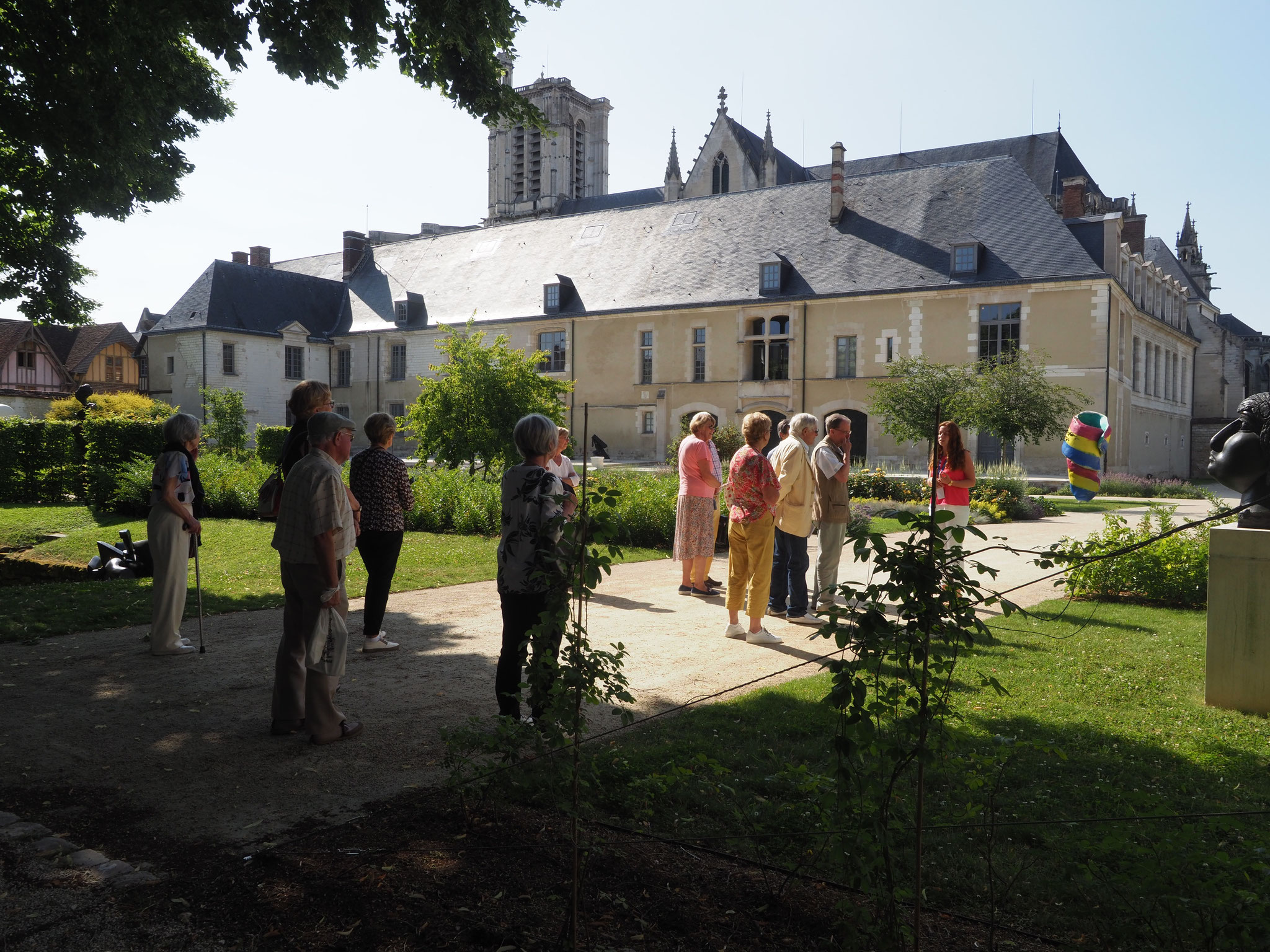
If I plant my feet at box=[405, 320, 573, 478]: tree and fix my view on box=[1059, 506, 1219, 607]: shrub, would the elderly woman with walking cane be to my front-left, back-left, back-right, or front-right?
front-right

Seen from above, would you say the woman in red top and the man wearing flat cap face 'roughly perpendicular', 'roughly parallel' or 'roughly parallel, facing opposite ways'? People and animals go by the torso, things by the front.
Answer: roughly parallel, facing opposite ways

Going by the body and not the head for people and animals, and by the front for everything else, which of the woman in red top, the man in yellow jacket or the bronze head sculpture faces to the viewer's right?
the man in yellow jacket

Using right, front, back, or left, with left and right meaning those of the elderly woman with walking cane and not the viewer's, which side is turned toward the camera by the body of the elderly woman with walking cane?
right

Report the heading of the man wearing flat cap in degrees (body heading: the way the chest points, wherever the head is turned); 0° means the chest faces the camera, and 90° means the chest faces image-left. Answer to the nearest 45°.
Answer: approximately 270°

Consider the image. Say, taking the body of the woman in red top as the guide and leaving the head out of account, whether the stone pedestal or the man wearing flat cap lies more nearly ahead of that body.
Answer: the man wearing flat cap

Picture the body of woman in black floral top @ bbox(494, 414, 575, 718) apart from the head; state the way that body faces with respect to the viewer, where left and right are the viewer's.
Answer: facing away from the viewer and to the right of the viewer

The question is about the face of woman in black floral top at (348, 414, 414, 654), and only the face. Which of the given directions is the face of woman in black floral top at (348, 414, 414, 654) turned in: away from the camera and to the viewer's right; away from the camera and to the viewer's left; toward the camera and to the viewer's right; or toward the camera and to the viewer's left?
away from the camera and to the viewer's right

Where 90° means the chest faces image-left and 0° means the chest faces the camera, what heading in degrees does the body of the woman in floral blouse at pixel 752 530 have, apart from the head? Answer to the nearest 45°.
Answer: approximately 225°

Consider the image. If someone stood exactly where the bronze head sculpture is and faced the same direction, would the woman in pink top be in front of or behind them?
in front

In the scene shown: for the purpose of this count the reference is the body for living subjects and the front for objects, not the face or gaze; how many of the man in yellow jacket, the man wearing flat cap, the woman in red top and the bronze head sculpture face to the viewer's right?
2

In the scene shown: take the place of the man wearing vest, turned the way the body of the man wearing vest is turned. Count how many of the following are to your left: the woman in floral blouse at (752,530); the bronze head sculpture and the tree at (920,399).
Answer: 1

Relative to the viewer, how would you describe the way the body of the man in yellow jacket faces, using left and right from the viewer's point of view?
facing to the right of the viewer

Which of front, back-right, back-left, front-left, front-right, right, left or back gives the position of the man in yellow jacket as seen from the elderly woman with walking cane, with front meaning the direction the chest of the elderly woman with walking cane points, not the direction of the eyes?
front

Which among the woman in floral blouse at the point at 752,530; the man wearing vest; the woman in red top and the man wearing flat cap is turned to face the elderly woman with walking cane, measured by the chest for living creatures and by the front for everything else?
the woman in red top
